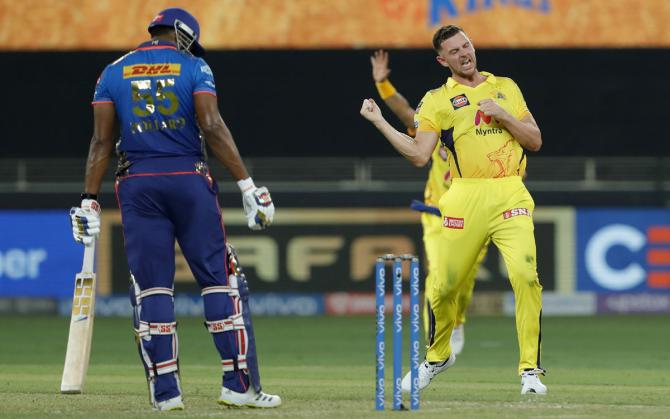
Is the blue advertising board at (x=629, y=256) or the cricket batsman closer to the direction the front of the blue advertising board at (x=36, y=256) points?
the cricket batsman

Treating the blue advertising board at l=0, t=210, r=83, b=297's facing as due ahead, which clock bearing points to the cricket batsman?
The cricket batsman is roughly at 12 o'clock from the blue advertising board.

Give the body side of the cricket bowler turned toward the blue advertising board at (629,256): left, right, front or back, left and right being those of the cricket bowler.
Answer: back

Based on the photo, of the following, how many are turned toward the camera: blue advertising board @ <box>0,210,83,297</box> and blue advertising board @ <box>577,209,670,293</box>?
2

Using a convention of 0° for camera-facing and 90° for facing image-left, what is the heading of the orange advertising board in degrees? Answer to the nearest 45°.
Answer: approximately 0°
